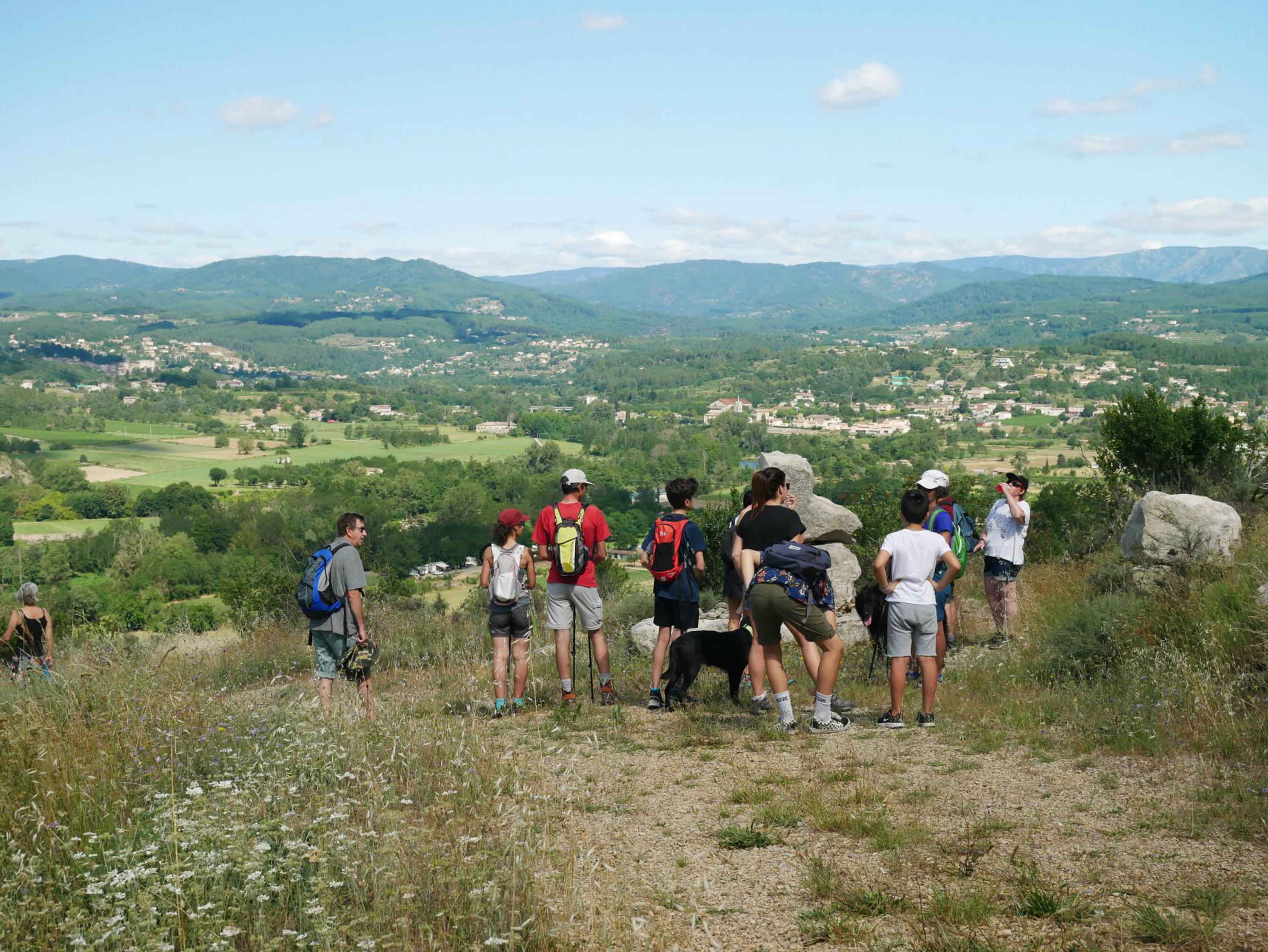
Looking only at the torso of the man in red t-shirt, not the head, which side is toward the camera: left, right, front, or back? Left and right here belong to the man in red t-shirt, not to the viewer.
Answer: back

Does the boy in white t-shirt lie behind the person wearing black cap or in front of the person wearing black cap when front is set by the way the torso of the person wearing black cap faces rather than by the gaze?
in front

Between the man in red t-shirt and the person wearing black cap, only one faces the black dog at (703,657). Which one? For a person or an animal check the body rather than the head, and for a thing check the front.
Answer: the person wearing black cap

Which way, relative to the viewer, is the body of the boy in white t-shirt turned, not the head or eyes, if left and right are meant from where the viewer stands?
facing away from the viewer

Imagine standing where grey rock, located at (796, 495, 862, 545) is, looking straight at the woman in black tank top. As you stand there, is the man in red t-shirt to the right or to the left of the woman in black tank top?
left

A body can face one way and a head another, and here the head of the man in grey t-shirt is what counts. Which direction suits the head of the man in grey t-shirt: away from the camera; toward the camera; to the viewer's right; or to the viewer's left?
to the viewer's right

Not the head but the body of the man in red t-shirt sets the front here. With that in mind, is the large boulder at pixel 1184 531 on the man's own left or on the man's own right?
on the man's own right

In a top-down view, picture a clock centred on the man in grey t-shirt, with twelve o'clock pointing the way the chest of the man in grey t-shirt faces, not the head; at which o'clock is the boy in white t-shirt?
The boy in white t-shirt is roughly at 1 o'clock from the man in grey t-shirt.

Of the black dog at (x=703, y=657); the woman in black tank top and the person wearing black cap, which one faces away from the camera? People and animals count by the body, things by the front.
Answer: the woman in black tank top

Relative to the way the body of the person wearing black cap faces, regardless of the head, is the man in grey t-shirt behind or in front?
in front

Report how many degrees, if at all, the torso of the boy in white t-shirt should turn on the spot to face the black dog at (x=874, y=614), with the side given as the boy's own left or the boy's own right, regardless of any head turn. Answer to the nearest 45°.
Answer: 0° — they already face it

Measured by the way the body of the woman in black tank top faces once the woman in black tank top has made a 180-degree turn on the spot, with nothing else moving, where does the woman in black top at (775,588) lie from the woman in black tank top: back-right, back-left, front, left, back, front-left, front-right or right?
front-left

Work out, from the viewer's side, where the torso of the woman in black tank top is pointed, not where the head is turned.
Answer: away from the camera
